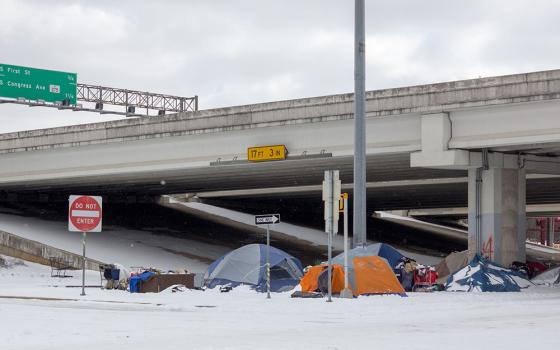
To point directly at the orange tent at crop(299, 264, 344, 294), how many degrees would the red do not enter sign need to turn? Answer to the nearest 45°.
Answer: approximately 90° to its left

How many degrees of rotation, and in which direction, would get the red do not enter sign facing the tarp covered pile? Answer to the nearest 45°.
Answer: approximately 90° to its left

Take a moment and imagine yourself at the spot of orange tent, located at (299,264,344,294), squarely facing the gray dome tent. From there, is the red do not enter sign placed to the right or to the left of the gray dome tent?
left

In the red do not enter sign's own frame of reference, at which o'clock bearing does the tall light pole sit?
The tall light pole is roughly at 9 o'clock from the red do not enter sign.

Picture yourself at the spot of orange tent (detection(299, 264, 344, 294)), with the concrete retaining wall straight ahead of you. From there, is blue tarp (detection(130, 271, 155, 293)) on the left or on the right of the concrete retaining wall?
left

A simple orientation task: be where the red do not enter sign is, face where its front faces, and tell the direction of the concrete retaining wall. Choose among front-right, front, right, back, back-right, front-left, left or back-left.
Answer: back

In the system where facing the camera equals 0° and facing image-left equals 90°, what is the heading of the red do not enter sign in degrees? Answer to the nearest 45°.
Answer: approximately 0°

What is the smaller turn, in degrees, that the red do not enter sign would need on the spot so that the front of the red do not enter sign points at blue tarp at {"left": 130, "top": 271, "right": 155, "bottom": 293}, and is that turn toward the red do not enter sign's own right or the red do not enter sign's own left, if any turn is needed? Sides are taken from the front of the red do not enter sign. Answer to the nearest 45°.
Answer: approximately 135° to the red do not enter sign's own left

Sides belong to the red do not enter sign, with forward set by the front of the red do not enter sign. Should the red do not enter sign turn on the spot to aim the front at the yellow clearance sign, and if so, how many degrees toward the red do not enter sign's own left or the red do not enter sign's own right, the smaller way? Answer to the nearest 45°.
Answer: approximately 135° to the red do not enter sign's own left

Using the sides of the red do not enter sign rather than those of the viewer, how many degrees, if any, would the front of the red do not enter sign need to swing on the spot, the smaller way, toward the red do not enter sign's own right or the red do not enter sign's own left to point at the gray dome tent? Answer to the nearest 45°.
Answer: approximately 90° to the red do not enter sign's own left
